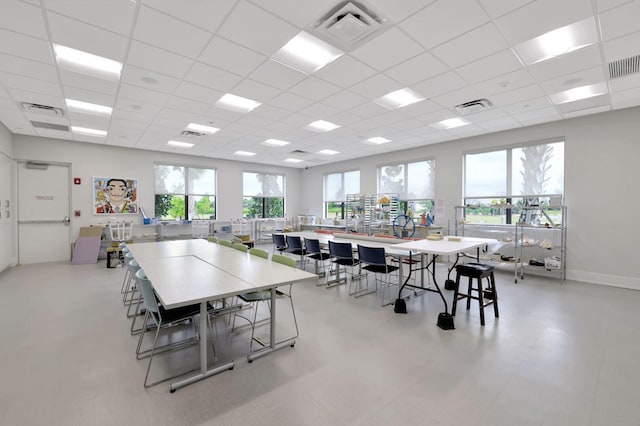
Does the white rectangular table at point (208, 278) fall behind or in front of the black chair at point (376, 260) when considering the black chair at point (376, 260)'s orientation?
behind

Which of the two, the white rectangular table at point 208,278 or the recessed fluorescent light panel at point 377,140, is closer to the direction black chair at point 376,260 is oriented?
the recessed fluorescent light panel

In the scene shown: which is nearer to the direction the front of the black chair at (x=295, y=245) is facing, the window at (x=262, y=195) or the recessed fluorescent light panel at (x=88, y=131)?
the window

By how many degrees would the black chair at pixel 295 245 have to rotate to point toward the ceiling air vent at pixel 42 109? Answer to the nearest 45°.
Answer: approximately 135° to its left

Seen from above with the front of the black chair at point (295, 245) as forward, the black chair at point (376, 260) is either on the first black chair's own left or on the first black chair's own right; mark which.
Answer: on the first black chair's own right

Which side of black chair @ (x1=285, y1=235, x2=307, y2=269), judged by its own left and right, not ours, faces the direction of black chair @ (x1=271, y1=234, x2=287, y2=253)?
left

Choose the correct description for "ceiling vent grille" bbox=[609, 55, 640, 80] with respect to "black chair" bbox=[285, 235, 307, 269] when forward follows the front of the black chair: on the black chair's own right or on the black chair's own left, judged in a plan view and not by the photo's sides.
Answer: on the black chair's own right

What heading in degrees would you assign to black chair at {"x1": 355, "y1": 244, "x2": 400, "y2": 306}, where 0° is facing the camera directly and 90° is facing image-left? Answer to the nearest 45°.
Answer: approximately 225°

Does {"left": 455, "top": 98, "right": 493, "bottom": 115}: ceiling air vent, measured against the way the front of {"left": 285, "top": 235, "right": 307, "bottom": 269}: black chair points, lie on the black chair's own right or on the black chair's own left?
on the black chair's own right

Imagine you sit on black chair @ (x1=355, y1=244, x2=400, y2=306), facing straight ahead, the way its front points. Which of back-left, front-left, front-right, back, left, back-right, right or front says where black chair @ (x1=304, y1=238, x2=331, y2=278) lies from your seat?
left

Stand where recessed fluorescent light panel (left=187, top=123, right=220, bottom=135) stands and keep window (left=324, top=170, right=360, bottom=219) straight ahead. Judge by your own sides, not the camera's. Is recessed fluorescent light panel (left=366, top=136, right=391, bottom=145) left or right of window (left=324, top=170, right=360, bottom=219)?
right

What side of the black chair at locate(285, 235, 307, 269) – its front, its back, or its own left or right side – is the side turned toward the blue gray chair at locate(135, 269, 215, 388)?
back

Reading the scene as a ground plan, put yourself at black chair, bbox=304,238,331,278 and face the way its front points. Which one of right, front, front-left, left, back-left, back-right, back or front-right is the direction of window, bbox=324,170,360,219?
front-left
